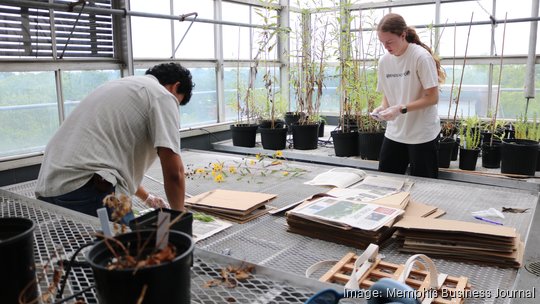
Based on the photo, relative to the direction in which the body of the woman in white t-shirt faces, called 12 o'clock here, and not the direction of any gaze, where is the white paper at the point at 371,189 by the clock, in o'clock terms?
The white paper is roughly at 11 o'clock from the woman in white t-shirt.

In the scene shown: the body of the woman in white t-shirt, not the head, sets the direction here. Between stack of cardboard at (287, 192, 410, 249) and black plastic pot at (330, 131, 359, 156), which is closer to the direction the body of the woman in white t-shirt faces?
the stack of cardboard

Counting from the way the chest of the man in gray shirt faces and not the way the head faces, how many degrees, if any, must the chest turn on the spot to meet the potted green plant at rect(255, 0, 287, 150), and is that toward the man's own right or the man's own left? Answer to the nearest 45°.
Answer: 0° — they already face it

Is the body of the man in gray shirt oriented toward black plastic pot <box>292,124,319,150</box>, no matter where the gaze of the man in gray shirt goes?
yes

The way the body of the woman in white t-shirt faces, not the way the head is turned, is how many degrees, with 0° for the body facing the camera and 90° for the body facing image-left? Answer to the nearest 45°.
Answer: approximately 45°

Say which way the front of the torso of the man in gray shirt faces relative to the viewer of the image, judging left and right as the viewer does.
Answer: facing away from the viewer and to the right of the viewer

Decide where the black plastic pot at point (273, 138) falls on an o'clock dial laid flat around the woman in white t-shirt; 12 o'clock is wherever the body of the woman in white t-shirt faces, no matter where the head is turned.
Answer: The black plastic pot is roughly at 3 o'clock from the woman in white t-shirt.

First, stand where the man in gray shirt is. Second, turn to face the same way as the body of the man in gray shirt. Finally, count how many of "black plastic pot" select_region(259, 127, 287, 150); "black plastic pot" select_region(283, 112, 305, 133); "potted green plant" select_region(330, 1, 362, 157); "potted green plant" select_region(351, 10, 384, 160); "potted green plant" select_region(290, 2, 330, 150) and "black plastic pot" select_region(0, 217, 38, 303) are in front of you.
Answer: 5

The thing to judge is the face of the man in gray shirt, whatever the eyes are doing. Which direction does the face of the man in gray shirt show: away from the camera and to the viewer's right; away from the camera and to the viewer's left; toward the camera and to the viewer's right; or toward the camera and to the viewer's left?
away from the camera and to the viewer's right

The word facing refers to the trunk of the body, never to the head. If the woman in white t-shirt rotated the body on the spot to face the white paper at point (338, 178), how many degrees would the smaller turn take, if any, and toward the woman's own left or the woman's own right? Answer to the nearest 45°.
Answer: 0° — they already face it

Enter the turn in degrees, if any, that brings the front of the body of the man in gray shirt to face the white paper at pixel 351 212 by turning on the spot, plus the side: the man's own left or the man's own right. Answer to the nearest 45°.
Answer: approximately 45° to the man's own right
